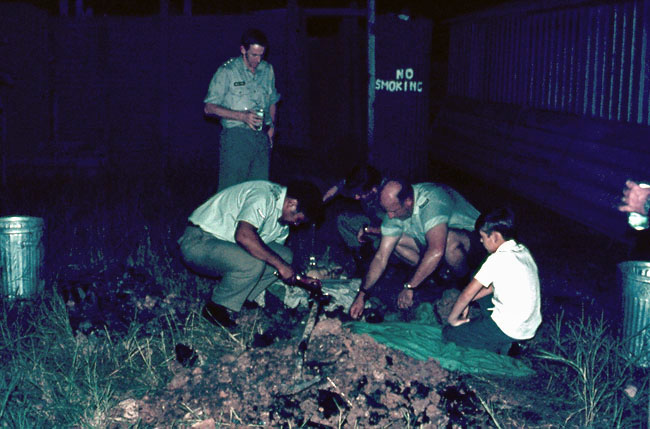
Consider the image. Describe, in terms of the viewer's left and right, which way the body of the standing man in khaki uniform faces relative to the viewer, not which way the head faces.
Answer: facing the viewer and to the right of the viewer

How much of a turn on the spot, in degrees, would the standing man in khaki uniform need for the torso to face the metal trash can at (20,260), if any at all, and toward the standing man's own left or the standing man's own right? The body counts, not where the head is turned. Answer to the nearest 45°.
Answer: approximately 90° to the standing man's own right

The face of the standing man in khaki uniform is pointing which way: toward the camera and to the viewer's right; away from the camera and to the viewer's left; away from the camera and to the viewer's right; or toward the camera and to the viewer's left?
toward the camera and to the viewer's right

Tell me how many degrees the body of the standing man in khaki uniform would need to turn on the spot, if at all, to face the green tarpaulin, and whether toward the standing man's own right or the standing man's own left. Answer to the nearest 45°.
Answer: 0° — they already face it

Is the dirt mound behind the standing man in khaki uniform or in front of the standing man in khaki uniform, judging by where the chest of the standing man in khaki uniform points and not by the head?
in front

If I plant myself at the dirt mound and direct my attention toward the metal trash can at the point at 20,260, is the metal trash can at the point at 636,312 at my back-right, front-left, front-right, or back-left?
back-right

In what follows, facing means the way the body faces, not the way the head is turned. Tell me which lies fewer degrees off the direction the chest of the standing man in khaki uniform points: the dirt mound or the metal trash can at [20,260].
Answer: the dirt mound

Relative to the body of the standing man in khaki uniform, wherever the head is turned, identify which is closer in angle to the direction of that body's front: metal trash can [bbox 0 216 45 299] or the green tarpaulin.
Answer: the green tarpaulin
